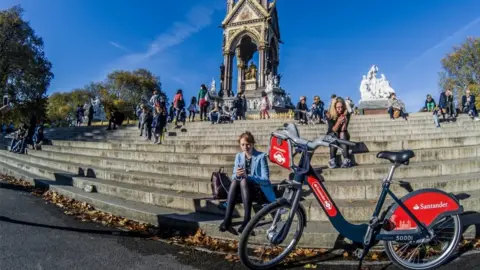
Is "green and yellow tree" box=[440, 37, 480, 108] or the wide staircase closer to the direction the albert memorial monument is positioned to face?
the wide staircase

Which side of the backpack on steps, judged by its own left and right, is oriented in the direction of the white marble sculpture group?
back

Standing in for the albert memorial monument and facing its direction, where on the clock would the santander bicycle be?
The santander bicycle is roughly at 12 o'clock from the albert memorial monument.

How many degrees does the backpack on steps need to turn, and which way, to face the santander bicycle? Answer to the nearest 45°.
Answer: approximately 90° to its left

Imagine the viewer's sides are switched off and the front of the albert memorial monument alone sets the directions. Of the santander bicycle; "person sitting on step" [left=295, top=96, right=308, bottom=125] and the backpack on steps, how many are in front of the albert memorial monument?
3

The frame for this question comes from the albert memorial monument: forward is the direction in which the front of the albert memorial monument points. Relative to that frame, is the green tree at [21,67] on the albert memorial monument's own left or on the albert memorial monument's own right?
on the albert memorial monument's own right

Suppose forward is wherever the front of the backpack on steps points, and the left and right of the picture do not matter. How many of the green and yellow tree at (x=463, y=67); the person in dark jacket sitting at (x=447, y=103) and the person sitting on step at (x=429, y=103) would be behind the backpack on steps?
3

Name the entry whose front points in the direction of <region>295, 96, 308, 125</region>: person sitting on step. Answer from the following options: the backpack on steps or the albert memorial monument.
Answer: the albert memorial monument

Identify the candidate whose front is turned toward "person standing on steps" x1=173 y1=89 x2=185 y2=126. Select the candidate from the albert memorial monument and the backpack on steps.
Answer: the albert memorial monument

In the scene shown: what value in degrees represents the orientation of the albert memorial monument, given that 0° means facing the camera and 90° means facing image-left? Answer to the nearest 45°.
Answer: approximately 0°

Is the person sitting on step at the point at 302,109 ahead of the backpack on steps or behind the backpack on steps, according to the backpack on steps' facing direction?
behind
